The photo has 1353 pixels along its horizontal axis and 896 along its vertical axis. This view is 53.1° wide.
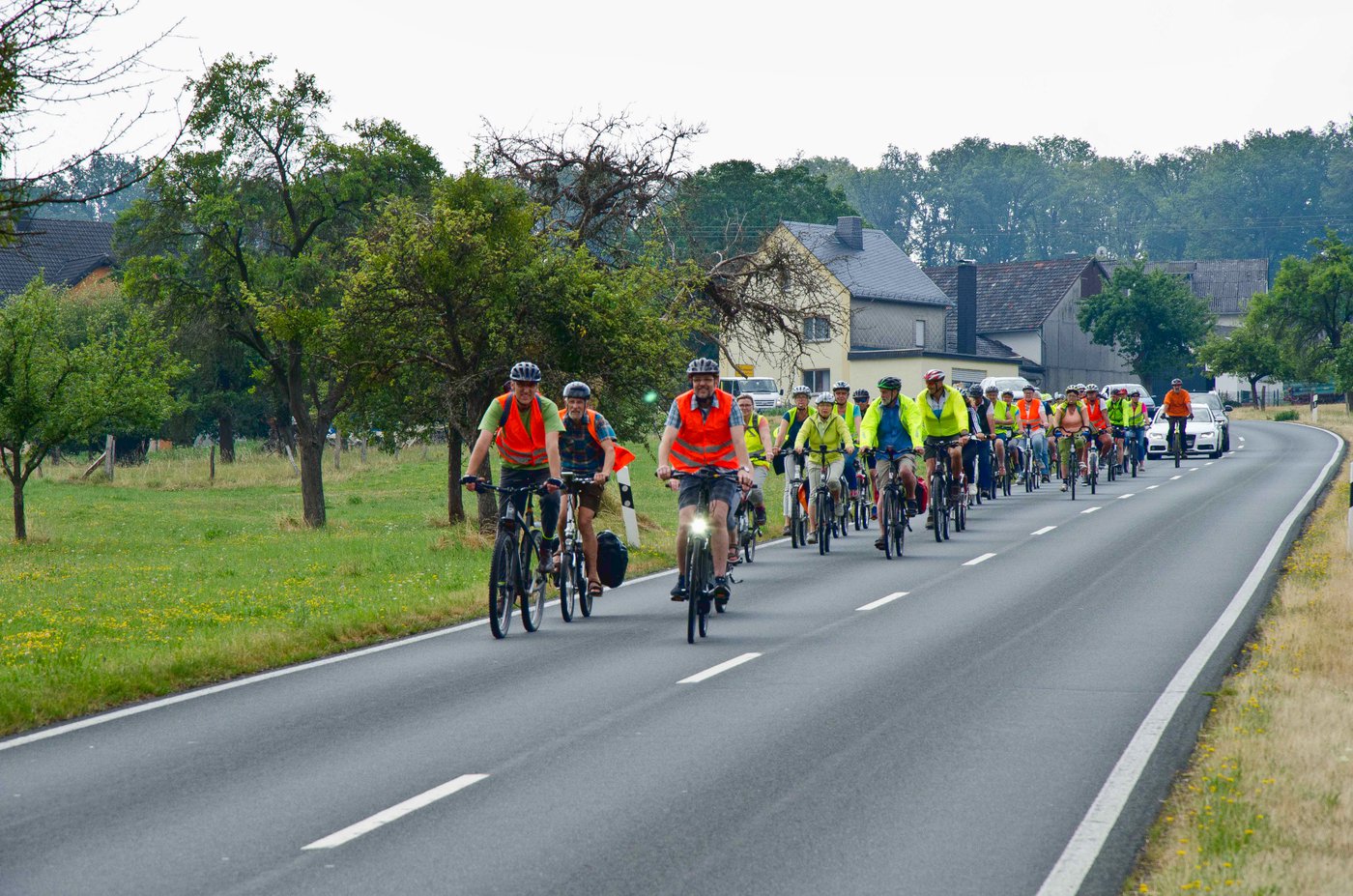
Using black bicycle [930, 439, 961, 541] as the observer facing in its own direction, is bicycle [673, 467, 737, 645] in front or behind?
in front

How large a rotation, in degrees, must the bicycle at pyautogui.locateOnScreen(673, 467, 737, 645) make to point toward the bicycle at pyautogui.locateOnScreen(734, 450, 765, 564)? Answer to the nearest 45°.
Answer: approximately 180°

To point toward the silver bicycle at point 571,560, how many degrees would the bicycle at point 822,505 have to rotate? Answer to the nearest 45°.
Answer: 0° — it already faces it

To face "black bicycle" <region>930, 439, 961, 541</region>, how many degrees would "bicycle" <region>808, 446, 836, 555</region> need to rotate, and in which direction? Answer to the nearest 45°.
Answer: approximately 135° to its left

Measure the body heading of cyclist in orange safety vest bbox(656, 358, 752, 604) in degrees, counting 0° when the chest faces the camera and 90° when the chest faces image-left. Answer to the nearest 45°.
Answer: approximately 0°

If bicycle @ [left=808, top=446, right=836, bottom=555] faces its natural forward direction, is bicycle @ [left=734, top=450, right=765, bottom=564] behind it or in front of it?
in front

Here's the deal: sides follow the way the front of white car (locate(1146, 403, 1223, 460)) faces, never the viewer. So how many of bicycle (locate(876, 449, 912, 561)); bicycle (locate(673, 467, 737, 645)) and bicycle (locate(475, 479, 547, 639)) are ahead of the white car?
3
